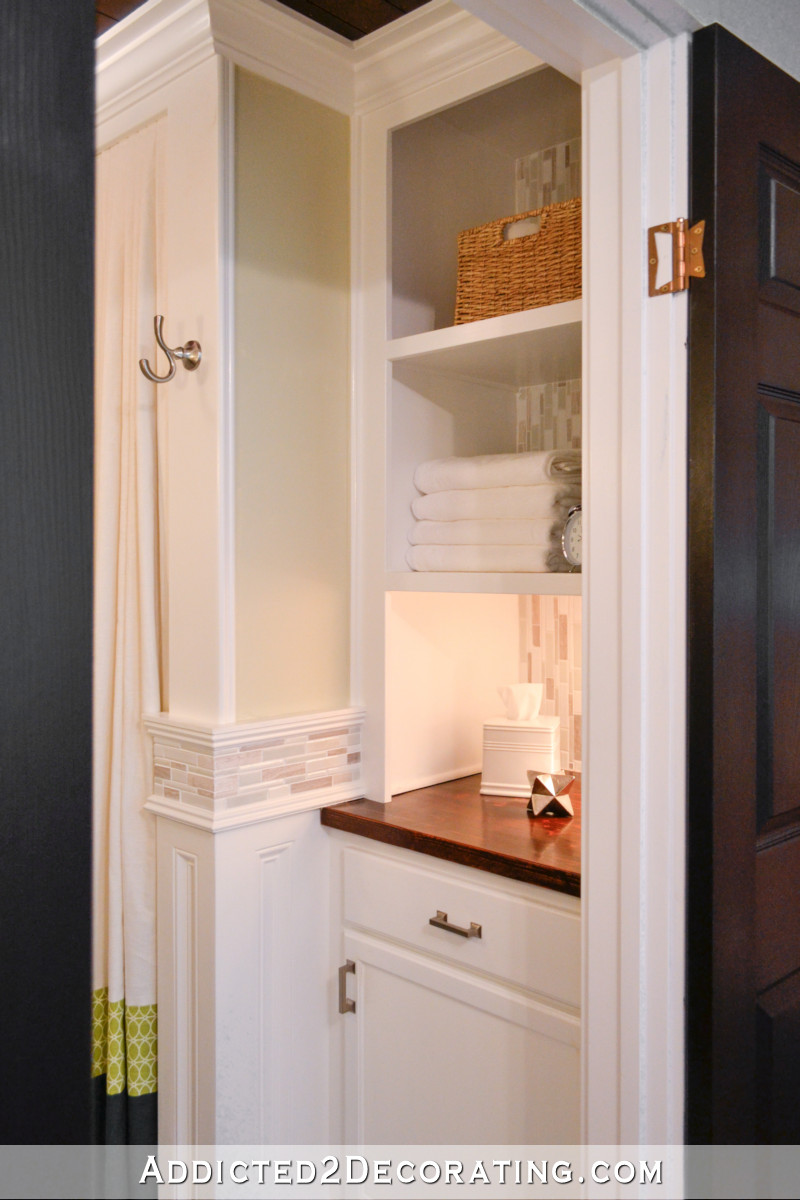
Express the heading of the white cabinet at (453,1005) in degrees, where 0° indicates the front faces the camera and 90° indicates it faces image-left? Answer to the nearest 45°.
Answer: approximately 45°

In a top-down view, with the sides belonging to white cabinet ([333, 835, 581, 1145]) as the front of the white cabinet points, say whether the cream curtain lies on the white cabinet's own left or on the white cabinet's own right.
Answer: on the white cabinet's own right

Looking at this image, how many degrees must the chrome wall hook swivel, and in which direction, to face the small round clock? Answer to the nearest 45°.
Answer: approximately 135° to its left

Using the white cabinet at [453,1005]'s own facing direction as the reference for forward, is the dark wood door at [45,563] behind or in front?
in front

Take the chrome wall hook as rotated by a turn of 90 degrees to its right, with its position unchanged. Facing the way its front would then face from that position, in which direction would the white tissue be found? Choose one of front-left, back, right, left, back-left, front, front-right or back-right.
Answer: back-right
